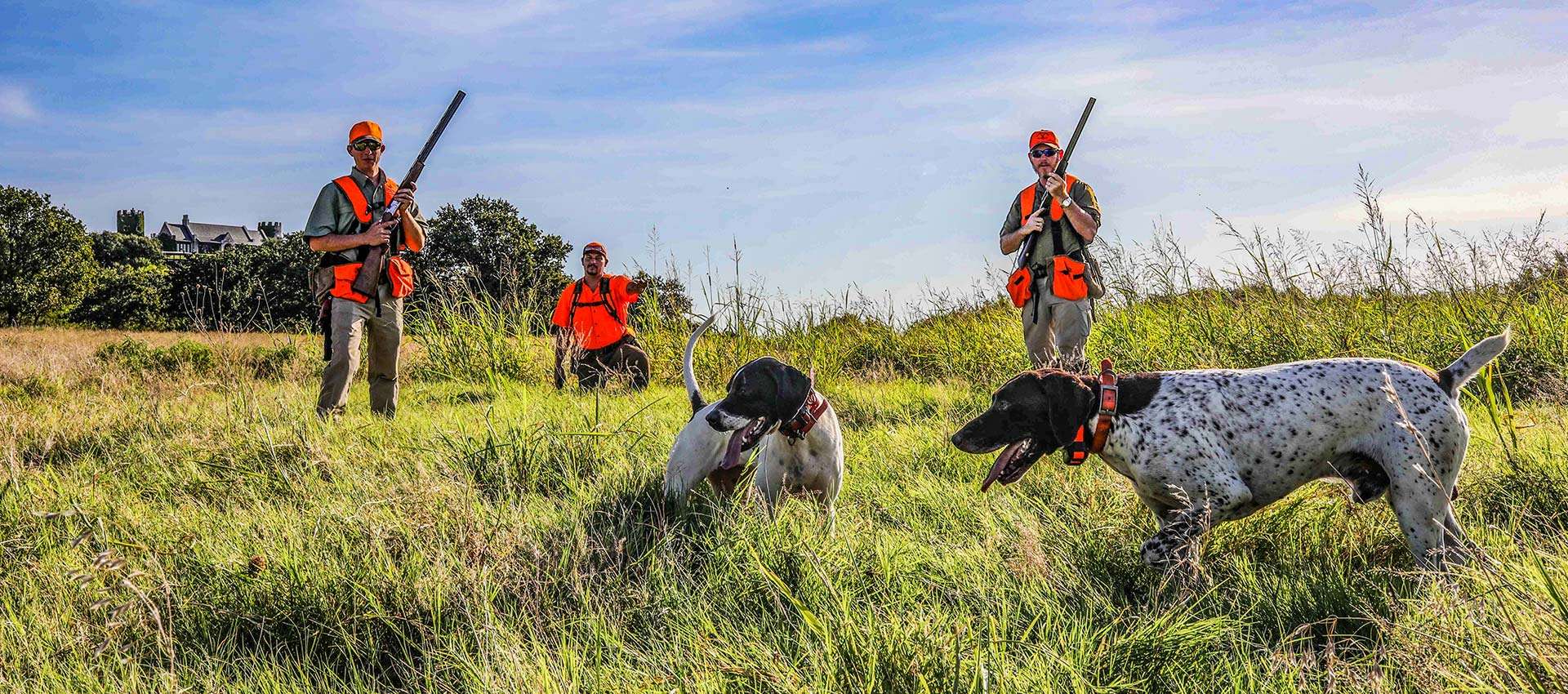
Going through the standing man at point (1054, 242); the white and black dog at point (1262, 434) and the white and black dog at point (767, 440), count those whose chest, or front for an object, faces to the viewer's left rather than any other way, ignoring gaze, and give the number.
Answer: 1

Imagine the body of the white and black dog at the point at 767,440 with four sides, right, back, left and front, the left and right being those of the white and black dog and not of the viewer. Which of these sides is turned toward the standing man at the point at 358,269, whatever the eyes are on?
back

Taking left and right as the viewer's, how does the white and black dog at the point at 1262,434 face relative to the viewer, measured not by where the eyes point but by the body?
facing to the left of the viewer

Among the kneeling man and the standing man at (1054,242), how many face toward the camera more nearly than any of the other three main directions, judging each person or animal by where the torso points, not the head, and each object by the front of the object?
2

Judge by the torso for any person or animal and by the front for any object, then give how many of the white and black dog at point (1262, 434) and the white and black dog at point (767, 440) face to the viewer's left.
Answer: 1

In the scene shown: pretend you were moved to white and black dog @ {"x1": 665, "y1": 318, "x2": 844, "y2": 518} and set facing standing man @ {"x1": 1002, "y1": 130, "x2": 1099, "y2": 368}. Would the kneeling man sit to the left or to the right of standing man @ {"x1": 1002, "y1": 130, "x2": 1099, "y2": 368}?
left

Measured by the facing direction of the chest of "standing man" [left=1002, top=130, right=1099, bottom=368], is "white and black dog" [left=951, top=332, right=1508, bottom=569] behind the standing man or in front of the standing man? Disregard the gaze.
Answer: in front

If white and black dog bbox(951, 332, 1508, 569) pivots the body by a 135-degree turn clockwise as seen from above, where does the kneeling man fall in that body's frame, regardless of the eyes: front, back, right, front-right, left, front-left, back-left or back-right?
left

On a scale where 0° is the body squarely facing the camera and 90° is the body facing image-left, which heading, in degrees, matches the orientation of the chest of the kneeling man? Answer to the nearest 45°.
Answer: approximately 0°

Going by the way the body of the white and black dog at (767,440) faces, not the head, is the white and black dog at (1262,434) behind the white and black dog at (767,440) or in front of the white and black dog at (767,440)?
in front
